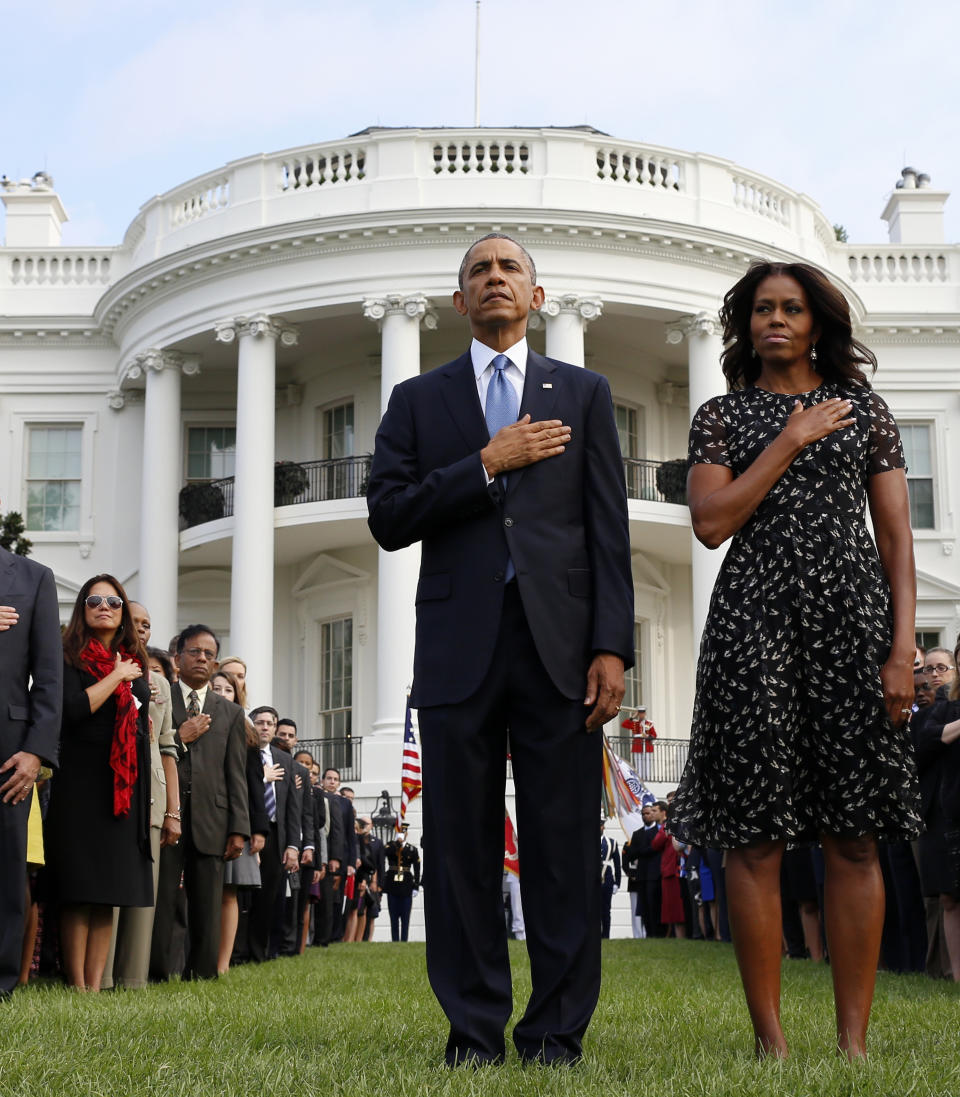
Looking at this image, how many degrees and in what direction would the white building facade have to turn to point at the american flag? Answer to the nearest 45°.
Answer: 0° — it already faces it

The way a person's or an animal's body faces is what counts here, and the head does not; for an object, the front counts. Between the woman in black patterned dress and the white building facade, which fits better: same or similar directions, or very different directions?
same or similar directions

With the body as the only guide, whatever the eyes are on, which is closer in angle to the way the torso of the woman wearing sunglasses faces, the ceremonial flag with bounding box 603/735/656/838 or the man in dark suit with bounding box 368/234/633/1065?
the man in dark suit

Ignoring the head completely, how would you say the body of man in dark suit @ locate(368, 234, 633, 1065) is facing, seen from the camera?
toward the camera

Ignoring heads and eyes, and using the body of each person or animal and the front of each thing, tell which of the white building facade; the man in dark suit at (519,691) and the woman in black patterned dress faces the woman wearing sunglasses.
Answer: the white building facade

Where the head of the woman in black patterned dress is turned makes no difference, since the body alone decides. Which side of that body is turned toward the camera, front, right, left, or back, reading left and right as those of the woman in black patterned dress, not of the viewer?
front

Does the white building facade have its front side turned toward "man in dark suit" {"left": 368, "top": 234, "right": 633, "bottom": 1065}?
yes

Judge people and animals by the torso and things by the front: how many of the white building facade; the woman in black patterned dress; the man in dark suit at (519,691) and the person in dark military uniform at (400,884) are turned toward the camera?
4

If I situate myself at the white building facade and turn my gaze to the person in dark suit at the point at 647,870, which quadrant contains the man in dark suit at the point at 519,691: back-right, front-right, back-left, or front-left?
front-right

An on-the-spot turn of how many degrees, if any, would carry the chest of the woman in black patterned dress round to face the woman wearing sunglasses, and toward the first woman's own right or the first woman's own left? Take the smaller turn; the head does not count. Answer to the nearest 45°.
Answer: approximately 135° to the first woman's own right

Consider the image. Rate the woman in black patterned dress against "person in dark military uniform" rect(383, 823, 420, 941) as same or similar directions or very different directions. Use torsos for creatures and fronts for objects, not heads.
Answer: same or similar directions

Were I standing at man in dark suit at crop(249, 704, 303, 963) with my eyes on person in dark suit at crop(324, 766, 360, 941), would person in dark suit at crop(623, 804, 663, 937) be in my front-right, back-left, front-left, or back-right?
front-right

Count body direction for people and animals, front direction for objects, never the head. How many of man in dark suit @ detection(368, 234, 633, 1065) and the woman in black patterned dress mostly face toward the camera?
2

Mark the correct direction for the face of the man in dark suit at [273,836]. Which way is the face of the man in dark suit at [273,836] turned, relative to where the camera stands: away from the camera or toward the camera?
toward the camera
